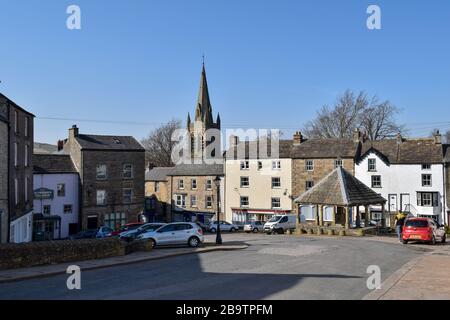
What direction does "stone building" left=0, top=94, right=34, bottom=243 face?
to the viewer's right

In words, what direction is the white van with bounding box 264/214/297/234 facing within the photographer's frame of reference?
facing the viewer and to the left of the viewer

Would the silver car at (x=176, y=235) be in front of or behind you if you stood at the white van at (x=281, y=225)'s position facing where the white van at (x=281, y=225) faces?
in front

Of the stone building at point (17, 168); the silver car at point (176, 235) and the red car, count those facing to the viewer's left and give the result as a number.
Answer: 1

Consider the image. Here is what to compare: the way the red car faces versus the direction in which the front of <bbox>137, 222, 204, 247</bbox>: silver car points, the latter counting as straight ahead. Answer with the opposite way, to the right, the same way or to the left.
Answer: to the right

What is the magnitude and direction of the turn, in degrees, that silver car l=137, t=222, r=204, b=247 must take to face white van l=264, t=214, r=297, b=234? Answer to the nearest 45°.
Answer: approximately 135° to its right

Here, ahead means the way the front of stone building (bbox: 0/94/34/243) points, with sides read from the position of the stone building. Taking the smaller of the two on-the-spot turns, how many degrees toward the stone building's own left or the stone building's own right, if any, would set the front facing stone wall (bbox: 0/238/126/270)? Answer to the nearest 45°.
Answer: approximately 90° to the stone building's own right

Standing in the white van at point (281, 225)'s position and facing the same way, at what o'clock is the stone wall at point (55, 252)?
The stone wall is roughly at 11 o'clock from the white van.

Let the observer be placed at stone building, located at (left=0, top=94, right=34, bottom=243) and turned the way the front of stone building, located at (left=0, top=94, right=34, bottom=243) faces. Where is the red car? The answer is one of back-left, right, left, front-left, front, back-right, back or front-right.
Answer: front-right

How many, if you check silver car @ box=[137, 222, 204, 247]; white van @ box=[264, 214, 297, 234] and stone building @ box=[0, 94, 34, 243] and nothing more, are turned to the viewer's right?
1

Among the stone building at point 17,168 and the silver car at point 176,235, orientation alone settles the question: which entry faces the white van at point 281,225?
the stone building
